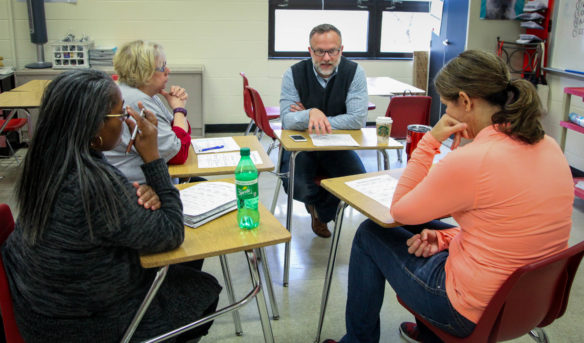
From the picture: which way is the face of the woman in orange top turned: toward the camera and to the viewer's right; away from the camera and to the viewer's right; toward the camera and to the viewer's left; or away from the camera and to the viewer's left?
away from the camera and to the viewer's left

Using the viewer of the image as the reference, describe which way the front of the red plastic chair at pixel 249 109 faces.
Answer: facing to the right of the viewer

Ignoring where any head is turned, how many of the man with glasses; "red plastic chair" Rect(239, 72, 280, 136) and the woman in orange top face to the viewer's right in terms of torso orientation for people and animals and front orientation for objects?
1

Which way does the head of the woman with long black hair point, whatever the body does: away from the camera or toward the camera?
away from the camera

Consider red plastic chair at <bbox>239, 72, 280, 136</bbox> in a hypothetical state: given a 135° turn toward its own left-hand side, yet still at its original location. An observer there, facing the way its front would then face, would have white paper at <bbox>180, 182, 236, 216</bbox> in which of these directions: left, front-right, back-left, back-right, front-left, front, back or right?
back-left

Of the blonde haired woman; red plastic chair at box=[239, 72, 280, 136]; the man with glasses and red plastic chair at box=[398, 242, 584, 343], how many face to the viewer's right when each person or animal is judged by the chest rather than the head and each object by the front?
2

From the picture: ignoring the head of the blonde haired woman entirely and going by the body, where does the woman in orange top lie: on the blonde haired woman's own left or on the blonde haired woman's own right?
on the blonde haired woman's own right

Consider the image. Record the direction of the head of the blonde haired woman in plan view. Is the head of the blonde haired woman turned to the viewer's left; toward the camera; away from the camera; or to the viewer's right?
to the viewer's right

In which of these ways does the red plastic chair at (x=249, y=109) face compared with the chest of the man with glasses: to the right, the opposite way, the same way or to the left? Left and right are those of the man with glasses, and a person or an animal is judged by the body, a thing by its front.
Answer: to the left

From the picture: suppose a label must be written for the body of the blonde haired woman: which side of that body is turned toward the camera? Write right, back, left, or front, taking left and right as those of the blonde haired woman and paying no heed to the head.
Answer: right

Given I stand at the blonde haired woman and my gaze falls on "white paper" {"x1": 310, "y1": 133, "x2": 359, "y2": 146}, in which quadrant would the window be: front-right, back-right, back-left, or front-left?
front-left

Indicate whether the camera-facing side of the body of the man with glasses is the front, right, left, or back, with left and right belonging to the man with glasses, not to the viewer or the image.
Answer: front

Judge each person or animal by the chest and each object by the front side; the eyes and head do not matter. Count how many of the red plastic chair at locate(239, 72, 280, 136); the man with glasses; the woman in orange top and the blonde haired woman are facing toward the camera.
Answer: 1

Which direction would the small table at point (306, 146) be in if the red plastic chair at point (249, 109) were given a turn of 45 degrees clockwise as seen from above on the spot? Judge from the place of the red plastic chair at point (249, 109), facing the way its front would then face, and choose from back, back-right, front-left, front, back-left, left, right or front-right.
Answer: front-right
